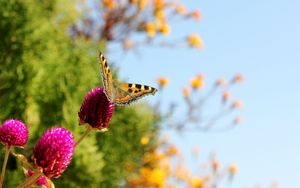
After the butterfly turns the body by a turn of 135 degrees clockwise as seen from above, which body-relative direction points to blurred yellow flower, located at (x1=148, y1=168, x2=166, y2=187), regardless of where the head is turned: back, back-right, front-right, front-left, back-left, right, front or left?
back

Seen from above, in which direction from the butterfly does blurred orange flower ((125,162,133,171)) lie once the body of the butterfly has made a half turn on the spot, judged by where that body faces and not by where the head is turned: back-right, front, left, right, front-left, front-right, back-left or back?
back-right

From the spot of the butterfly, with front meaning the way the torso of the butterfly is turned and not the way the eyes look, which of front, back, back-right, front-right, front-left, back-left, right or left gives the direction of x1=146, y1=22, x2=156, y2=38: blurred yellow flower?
front-left

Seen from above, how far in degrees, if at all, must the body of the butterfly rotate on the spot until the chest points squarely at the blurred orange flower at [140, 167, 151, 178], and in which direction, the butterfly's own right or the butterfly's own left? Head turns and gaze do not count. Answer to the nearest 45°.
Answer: approximately 45° to the butterfly's own left

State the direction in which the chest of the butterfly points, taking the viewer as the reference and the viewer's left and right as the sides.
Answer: facing away from the viewer and to the right of the viewer

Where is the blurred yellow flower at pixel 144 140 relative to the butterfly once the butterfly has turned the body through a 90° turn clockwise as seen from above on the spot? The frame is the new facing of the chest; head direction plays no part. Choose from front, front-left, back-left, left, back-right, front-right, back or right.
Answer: back-left
